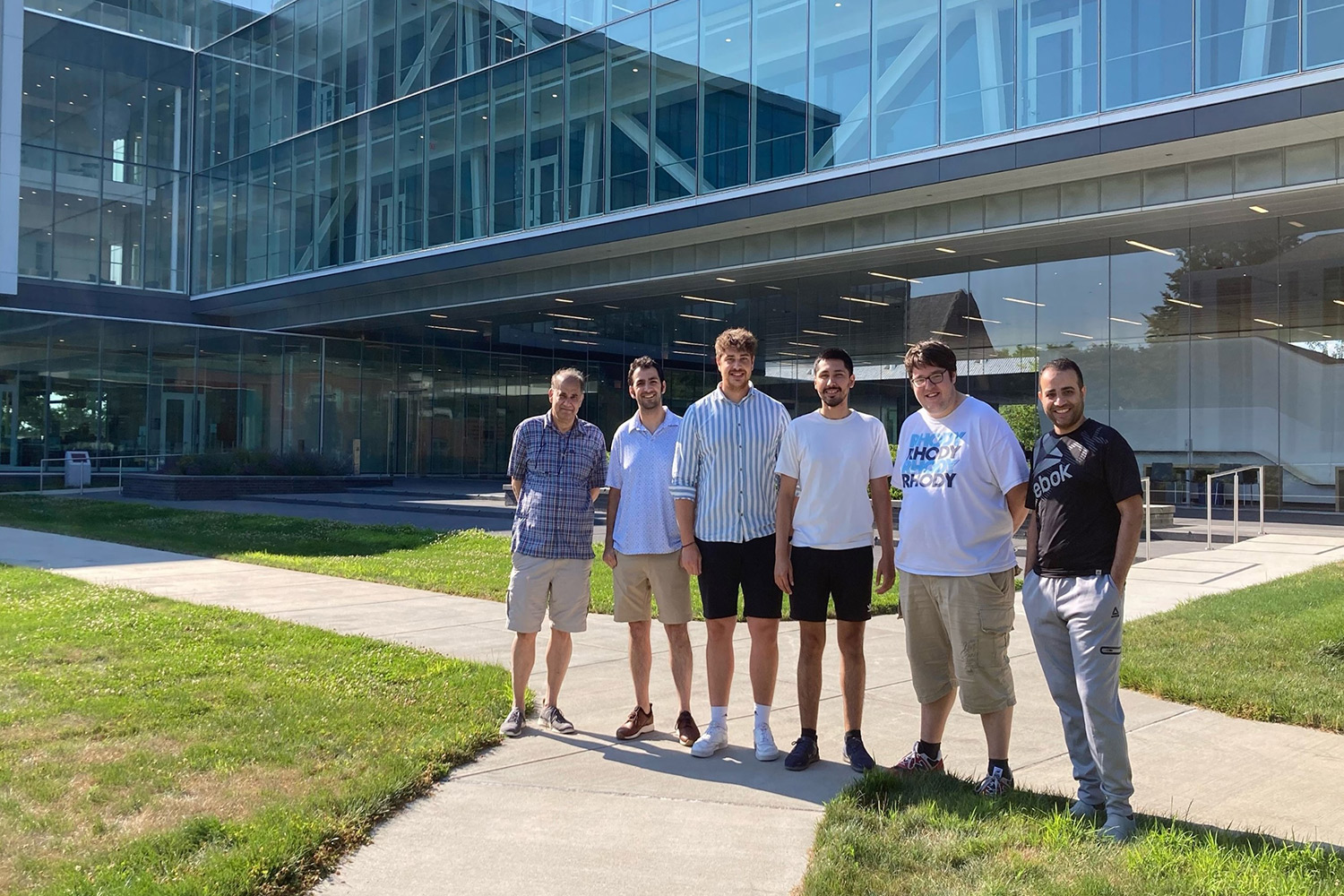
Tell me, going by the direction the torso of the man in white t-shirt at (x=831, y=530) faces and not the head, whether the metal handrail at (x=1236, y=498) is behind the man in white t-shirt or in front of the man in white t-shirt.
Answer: behind

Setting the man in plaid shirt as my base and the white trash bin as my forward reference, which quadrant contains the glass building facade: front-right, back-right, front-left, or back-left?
front-right

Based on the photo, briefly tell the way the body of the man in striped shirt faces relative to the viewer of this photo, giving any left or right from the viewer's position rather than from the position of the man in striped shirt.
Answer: facing the viewer

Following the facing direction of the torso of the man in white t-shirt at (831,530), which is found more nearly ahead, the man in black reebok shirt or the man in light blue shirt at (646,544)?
the man in black reebok shirt

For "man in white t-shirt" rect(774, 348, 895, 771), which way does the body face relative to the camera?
toward the camera

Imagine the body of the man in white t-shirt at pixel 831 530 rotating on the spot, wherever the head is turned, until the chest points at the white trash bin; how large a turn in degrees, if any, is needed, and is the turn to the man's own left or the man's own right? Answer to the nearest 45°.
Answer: approximately 135° to the man's own right

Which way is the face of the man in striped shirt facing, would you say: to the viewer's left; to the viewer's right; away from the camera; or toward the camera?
toward the camera

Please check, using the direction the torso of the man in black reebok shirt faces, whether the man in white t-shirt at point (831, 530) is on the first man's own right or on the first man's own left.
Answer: on the first man's own right

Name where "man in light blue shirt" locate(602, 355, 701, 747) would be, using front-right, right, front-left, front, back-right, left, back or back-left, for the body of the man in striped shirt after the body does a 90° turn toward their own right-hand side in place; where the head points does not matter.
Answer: front-right

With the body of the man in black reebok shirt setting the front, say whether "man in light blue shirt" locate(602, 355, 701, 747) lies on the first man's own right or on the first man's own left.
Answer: on the first man's own right

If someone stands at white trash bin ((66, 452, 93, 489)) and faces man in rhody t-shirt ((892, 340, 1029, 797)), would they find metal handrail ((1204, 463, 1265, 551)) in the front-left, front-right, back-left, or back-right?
front-left

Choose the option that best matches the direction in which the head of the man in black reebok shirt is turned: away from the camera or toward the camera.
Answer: toward the camera

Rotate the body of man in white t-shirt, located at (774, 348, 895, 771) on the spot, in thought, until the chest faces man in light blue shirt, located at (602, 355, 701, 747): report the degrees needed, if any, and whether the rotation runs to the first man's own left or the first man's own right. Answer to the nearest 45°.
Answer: approximately 135° to the first man's own right

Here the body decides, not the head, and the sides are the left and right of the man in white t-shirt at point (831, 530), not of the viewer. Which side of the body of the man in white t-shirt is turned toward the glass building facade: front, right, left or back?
back
